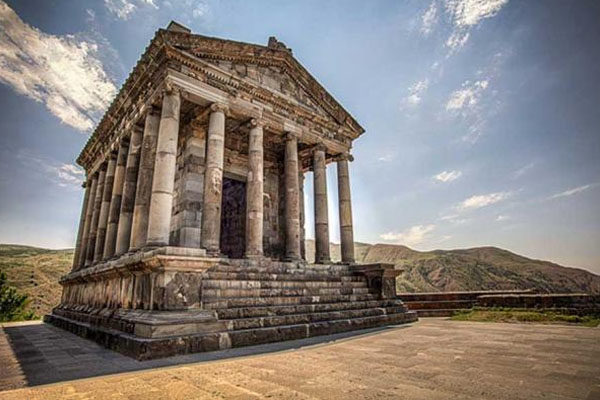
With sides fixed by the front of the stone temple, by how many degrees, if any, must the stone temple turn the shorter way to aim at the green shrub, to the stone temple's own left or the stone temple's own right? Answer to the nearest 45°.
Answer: approximately 180°
